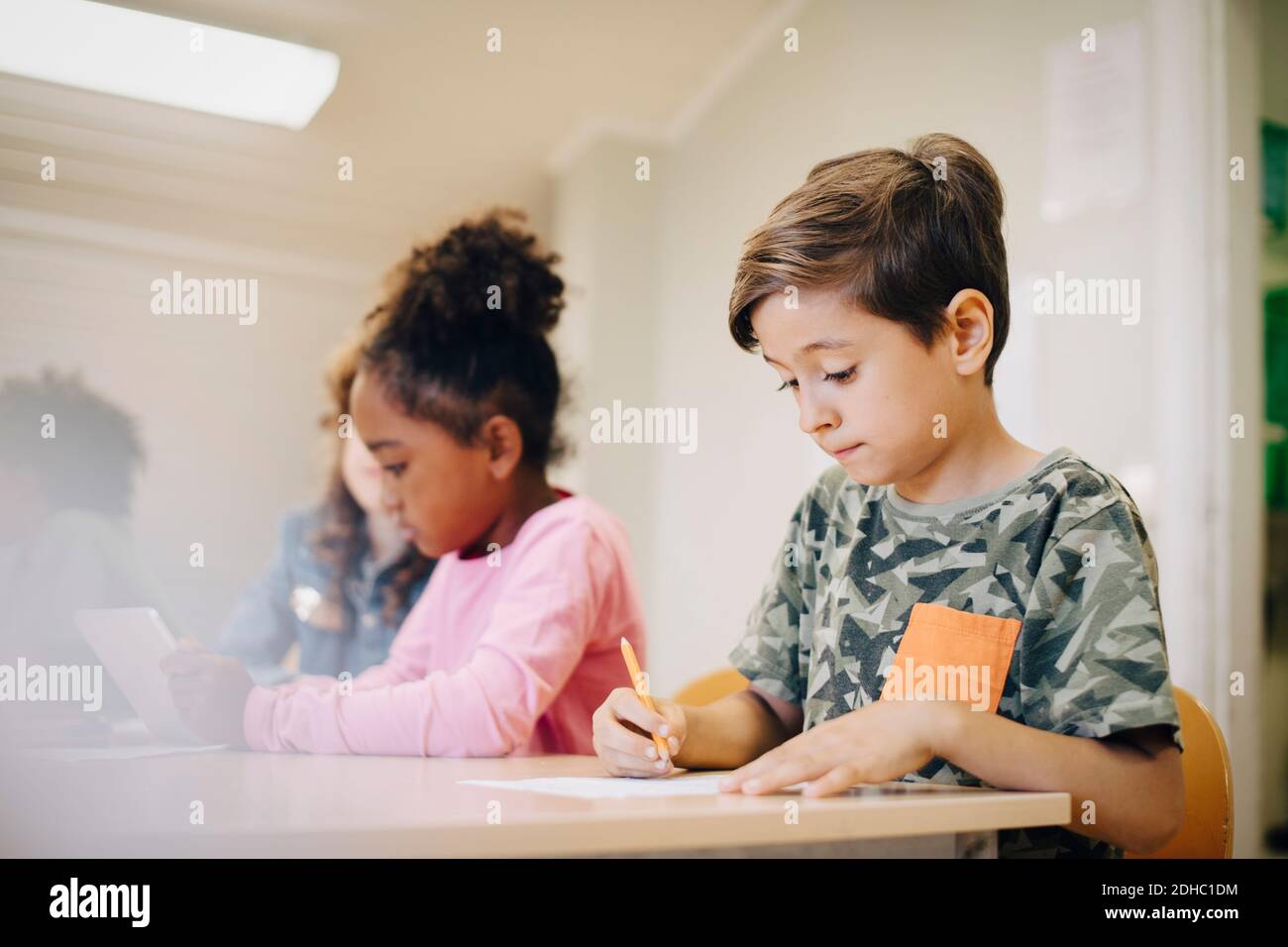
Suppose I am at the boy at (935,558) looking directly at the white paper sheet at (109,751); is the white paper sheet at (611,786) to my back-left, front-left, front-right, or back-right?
front-left

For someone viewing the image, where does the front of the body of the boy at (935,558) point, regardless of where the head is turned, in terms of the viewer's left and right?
facing the viewer and to the left of the viewer

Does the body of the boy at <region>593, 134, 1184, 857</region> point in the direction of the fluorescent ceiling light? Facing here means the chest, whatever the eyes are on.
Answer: no

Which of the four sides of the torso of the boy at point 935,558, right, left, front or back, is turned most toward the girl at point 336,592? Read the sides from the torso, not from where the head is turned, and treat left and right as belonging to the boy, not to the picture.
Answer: right

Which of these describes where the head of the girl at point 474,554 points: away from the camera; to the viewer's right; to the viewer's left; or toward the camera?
to the viewer's left

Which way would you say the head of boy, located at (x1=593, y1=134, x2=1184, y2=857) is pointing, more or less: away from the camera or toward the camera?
toward the camera
